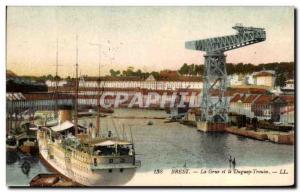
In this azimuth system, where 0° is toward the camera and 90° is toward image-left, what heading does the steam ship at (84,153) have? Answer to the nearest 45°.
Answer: approximately 135°
